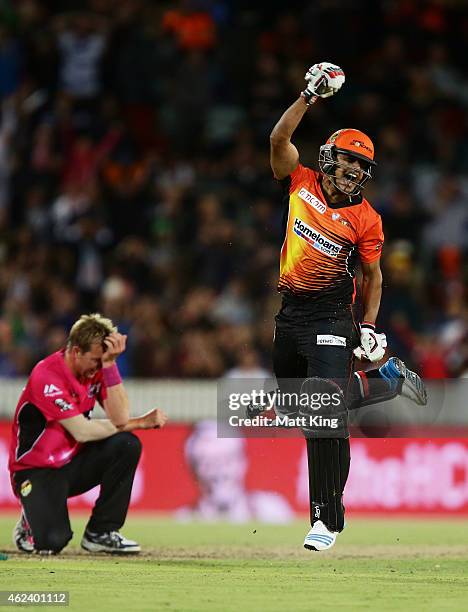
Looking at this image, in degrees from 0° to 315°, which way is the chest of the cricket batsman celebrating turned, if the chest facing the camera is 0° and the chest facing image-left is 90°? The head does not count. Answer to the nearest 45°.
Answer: approximately 0°
